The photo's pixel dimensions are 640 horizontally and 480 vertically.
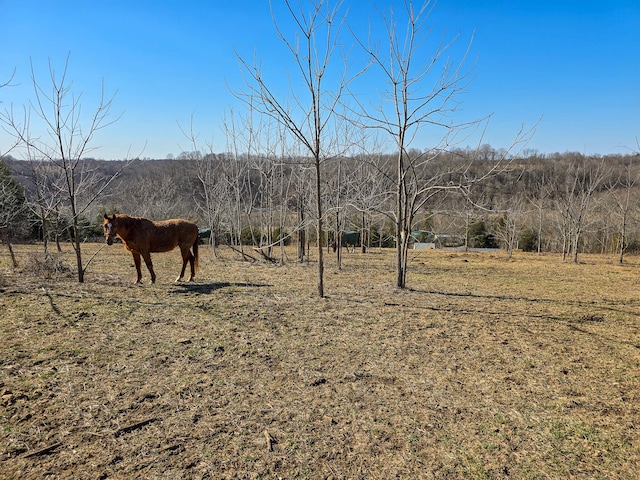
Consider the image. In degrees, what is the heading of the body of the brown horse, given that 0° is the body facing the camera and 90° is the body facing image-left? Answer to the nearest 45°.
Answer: approximately 90°

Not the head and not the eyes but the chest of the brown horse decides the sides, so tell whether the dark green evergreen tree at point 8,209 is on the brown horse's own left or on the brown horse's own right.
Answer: on the brown horse's own right

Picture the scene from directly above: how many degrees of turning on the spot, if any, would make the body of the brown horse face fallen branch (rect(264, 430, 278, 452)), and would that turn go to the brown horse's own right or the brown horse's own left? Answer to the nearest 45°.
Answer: approximately 90° to the brown horse's own left

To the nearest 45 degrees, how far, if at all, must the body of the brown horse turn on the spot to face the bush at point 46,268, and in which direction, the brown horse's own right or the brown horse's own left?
approximately 45° to the brown horse's own right

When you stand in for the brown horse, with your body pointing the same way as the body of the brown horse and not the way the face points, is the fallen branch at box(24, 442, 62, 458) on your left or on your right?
on your left

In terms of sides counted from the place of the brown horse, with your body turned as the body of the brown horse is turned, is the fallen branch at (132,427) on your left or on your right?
on your left

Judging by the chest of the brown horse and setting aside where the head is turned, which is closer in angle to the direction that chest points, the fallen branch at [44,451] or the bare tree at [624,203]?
the fallen branch

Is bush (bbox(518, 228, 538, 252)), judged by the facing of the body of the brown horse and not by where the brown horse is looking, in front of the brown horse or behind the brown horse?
behind
